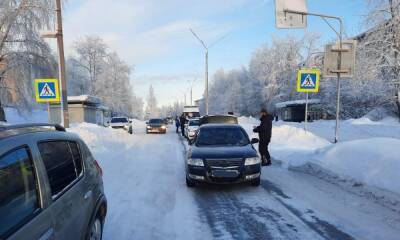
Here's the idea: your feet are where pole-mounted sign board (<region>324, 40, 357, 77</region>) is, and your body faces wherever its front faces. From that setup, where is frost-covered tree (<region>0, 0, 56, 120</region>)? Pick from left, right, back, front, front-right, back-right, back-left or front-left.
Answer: left

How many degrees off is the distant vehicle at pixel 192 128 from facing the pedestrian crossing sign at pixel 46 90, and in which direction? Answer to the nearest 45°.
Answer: approximately 45° to its right

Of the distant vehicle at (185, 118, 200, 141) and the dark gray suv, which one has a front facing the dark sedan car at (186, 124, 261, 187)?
the distant vehicle

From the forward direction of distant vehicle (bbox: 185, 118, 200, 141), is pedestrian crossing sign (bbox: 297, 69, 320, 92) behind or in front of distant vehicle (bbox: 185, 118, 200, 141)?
in front

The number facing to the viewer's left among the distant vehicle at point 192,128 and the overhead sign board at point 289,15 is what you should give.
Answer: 0

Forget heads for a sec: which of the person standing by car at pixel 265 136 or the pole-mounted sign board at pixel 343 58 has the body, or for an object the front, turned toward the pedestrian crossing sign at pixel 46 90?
the person standing by car

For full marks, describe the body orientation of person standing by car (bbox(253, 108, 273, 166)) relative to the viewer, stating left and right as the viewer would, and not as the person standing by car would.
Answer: facing to the left of the viewer

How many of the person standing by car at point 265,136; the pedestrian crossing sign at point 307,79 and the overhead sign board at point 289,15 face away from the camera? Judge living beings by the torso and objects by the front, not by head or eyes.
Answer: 1

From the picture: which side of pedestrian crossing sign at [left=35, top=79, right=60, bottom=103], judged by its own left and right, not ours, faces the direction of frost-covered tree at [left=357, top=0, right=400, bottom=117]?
left

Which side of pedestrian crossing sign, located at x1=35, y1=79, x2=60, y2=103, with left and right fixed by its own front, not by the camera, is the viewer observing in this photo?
front

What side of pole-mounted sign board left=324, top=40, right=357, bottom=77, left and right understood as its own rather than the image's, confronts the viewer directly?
back

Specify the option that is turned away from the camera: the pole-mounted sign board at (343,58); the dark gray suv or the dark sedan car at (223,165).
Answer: the pole-mounted sign board

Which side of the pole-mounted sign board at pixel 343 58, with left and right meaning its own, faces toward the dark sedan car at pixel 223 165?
back

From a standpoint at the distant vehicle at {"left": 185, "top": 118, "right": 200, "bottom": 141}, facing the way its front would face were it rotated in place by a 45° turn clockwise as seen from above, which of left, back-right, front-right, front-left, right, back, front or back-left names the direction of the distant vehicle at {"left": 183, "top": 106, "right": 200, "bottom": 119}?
back-right

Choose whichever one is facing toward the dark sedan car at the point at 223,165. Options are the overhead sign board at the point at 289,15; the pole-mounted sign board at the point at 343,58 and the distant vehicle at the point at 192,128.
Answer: the distant vehicle

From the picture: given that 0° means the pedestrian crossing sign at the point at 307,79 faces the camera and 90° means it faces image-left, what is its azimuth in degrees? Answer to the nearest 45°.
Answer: approximately 0°

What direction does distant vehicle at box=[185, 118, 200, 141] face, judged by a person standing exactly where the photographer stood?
facing the viewer
